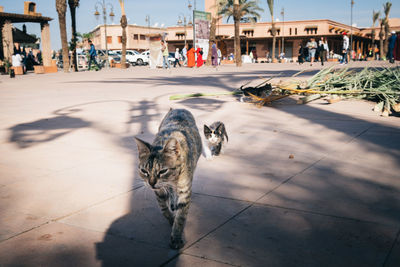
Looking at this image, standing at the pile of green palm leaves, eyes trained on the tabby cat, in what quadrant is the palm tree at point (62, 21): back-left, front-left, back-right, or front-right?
back-right

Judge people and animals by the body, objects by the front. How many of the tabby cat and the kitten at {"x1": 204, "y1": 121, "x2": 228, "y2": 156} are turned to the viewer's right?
0

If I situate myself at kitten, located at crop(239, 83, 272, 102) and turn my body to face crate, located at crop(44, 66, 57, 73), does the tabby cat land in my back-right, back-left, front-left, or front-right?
back-left

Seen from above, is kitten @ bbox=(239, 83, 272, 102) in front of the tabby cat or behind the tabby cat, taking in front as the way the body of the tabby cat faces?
behind

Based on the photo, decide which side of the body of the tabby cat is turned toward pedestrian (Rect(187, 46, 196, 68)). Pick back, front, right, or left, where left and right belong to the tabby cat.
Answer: back

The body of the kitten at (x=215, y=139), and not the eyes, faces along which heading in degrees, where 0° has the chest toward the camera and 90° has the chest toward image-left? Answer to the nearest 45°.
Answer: approximately 45°

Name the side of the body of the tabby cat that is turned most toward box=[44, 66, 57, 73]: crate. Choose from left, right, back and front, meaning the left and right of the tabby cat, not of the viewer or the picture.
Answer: back

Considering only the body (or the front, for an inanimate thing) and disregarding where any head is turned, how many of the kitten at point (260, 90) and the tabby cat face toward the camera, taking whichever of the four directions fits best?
1

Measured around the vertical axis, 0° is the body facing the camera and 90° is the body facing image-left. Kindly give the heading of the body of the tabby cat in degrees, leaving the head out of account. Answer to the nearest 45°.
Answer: approximately 0°
